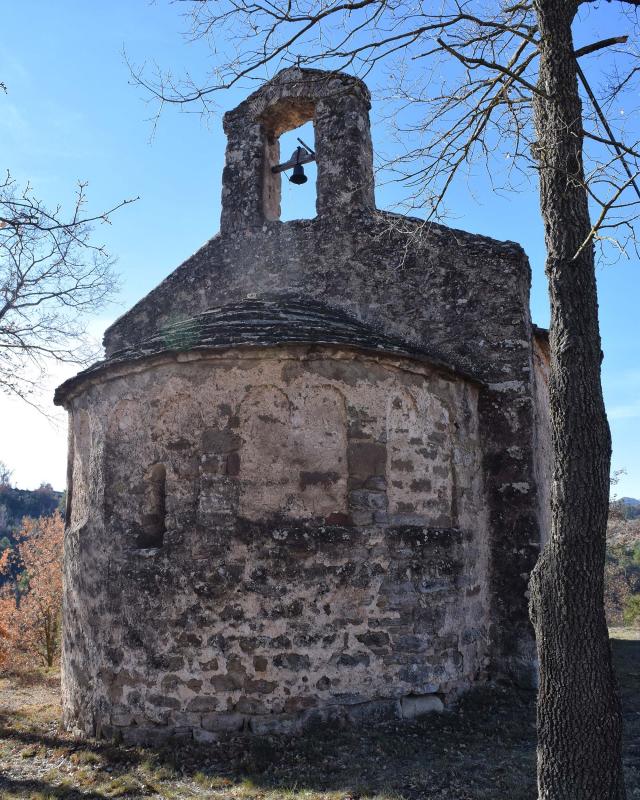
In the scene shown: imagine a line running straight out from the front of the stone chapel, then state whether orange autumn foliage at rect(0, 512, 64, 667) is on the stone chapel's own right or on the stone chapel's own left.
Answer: on the stone chapel's own left

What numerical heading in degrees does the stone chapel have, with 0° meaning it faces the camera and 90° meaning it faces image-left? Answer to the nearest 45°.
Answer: approximately 225°
